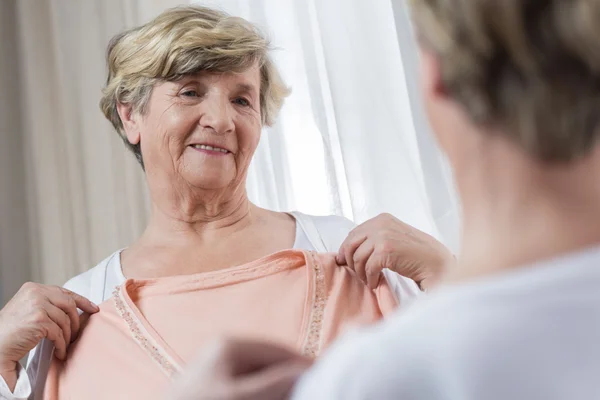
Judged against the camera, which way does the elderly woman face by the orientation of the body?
toward the camera

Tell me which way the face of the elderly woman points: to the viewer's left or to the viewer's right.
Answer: to the viewer's right
